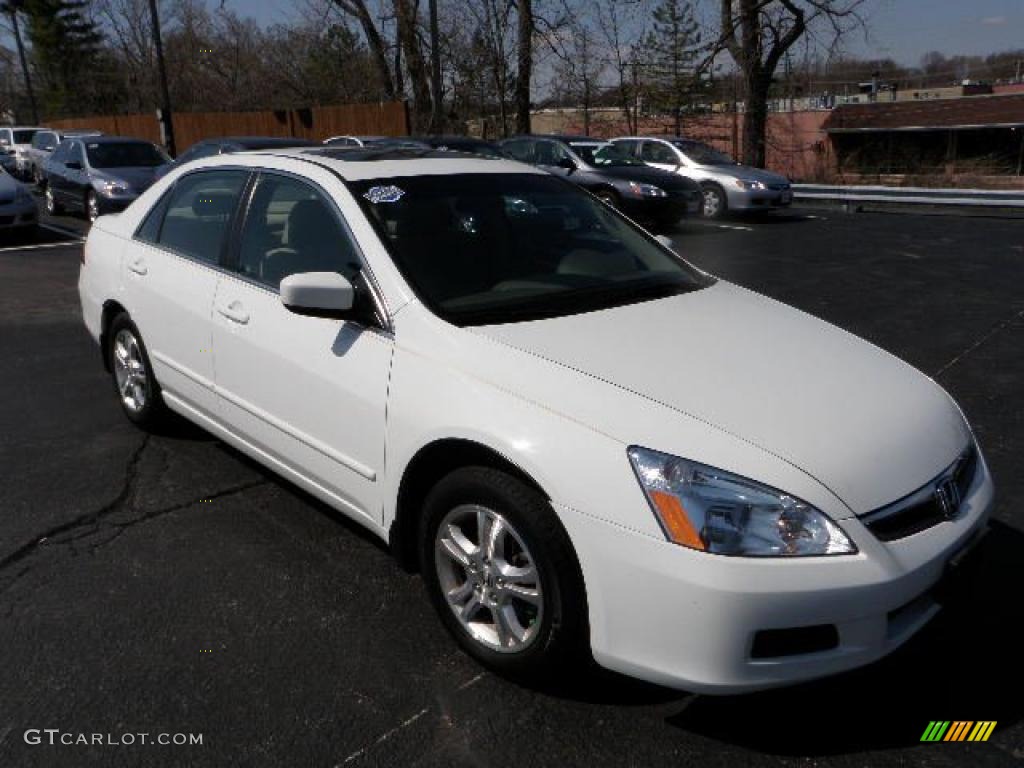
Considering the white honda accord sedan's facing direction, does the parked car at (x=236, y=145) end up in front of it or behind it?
behind

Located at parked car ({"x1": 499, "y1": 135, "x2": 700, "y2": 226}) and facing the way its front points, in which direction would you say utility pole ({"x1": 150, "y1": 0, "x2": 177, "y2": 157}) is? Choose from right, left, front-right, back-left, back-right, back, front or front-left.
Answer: back

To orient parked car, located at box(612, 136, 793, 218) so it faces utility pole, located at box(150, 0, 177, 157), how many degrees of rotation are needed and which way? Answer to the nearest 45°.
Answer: approximately 180°

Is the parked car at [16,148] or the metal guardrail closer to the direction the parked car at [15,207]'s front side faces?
the metal guardrail

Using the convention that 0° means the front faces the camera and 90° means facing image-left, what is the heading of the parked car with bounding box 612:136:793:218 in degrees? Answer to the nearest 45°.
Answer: approximately 315°

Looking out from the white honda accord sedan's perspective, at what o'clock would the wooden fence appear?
The wooden fence is roughly at 7 o'clock from the white honda accord sedan.

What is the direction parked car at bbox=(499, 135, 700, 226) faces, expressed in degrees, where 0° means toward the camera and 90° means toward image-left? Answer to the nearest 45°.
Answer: approximately 315°

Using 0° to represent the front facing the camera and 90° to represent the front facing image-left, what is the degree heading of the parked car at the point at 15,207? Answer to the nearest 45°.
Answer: approximately 315°

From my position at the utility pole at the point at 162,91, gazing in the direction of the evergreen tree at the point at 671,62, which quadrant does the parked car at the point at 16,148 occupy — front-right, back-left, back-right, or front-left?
back-left

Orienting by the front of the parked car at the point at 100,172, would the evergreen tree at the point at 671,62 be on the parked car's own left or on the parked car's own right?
on the parked car's own left
